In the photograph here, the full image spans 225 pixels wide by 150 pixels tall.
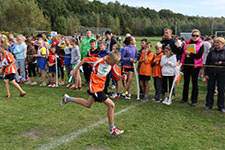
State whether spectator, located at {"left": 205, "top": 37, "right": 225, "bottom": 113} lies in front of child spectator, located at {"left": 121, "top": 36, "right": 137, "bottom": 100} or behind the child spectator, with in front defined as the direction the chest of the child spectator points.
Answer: in front

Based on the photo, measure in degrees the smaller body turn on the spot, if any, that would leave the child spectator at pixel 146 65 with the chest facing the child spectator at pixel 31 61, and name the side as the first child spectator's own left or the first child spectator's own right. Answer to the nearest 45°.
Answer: approximately 90° to the first child spectator's own right

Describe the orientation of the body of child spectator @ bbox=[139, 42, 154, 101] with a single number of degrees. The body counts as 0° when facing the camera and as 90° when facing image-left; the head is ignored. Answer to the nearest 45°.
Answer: approximately 45°

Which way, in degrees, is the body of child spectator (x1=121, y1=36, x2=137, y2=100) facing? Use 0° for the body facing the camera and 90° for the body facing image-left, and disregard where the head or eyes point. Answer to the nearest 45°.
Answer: approximately 315°

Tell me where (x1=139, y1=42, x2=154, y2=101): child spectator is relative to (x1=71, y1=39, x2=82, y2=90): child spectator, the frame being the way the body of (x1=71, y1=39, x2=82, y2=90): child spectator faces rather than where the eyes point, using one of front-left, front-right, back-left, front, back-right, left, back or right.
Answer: back-left

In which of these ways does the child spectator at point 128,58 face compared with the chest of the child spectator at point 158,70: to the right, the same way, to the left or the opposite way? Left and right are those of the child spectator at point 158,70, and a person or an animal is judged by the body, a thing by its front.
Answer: to the left
